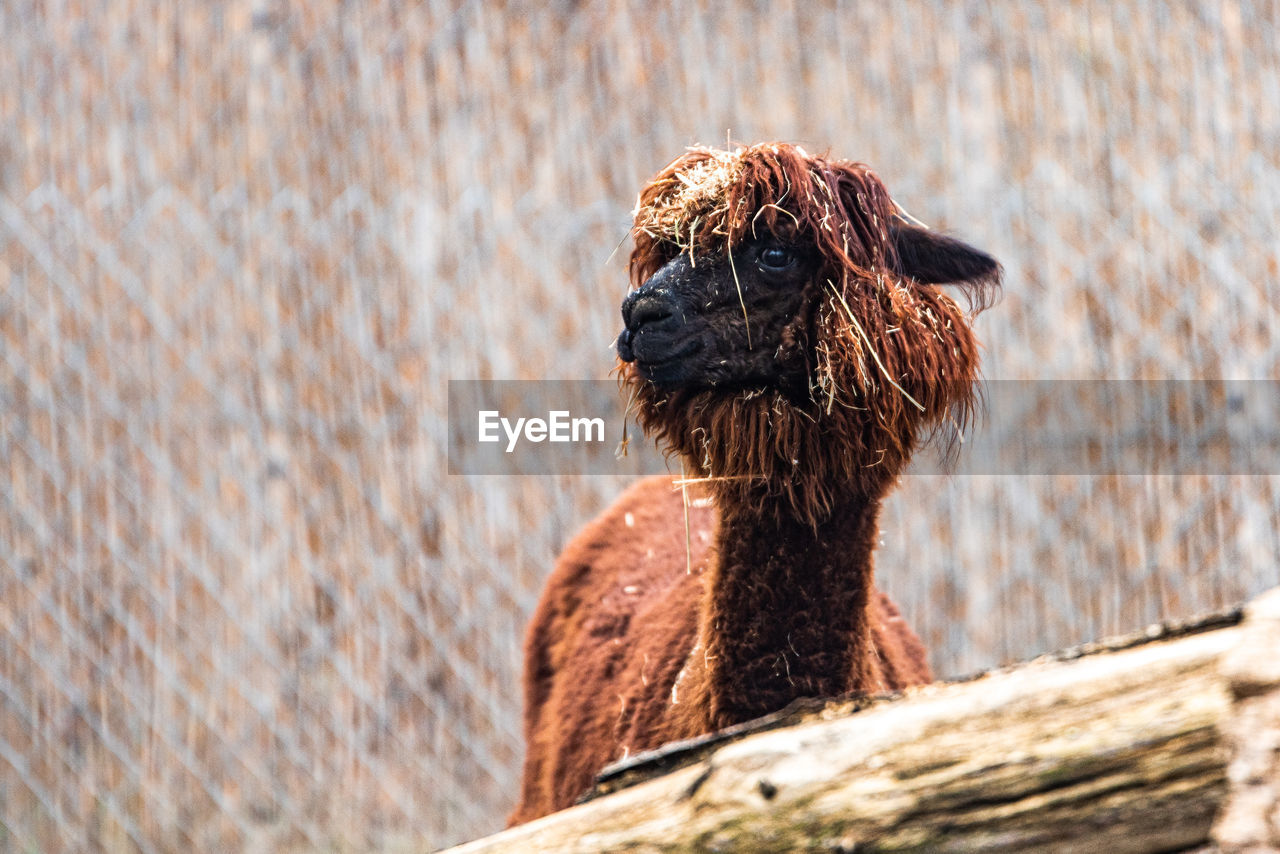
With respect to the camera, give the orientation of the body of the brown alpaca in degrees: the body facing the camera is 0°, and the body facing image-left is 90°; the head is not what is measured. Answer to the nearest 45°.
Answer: approximately 315°
